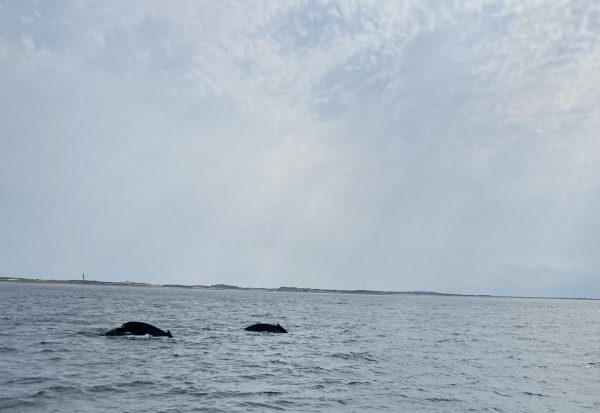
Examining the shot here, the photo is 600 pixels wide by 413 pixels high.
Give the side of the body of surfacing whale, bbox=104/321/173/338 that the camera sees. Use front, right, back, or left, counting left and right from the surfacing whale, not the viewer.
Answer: left
